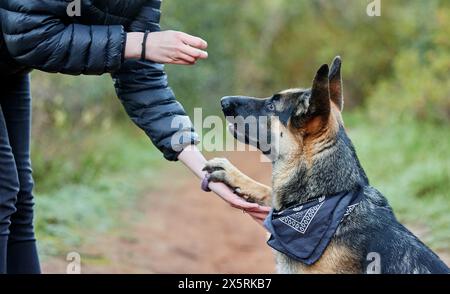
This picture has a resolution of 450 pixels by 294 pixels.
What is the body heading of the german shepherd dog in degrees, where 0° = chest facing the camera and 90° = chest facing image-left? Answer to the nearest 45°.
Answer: approximately 90°
